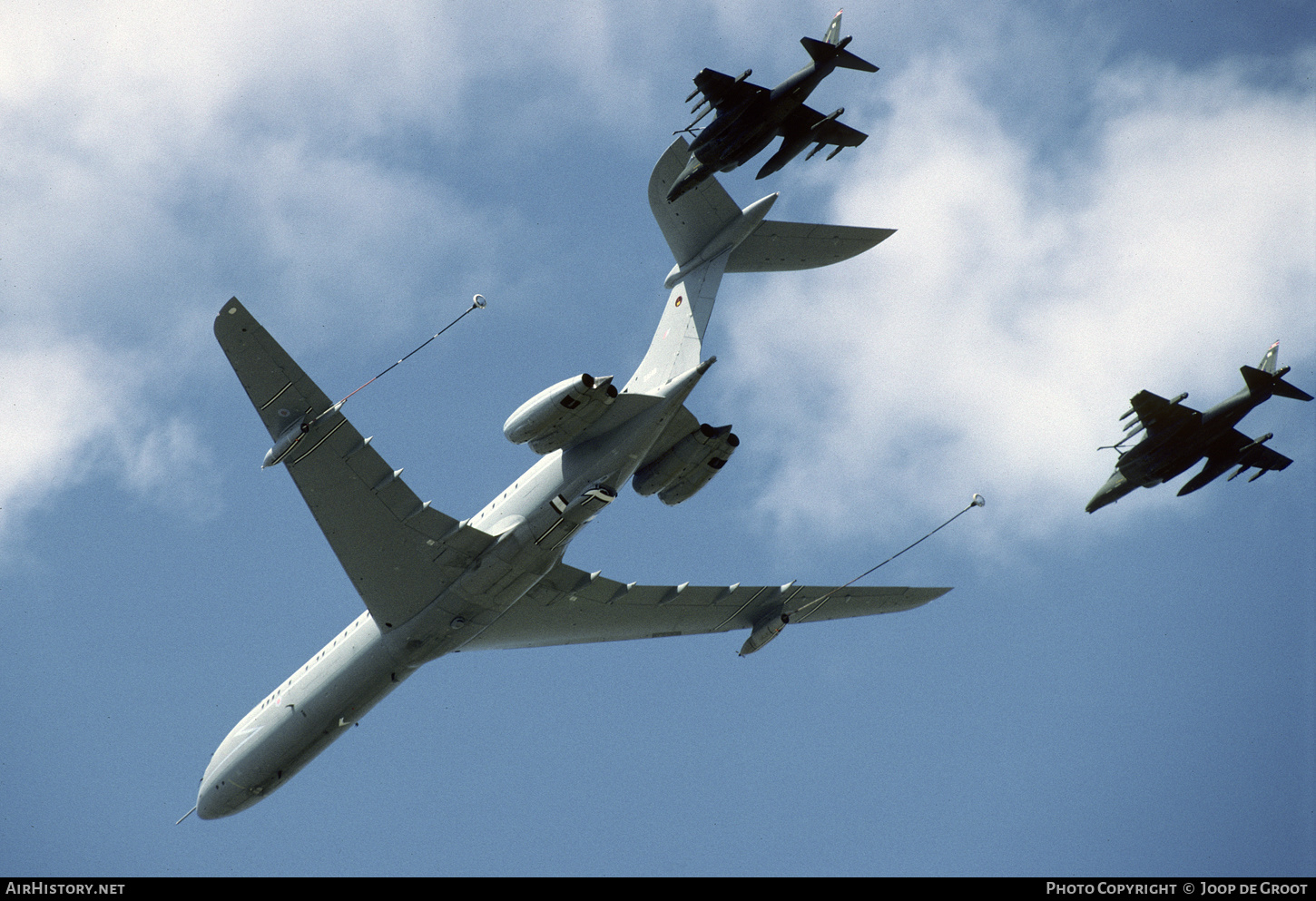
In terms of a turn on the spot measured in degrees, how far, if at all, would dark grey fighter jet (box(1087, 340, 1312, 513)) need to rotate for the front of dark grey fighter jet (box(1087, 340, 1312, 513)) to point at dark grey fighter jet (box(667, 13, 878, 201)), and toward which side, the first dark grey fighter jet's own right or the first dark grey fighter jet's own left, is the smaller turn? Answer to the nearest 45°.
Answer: approximately 45° to the first dark grey fighter jet's own left

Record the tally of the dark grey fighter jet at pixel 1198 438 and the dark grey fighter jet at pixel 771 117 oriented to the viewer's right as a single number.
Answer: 0

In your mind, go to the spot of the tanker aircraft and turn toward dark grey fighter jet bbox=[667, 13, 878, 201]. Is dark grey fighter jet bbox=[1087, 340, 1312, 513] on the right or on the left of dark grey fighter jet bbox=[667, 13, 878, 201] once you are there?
left

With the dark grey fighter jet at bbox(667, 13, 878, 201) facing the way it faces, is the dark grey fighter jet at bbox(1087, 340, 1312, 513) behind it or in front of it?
behind

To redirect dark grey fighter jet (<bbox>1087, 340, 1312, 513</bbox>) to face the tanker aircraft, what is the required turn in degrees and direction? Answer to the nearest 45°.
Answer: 0° — it already faces it

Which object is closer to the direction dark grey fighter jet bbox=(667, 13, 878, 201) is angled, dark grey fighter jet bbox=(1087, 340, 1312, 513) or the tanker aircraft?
the tanker aircraft
